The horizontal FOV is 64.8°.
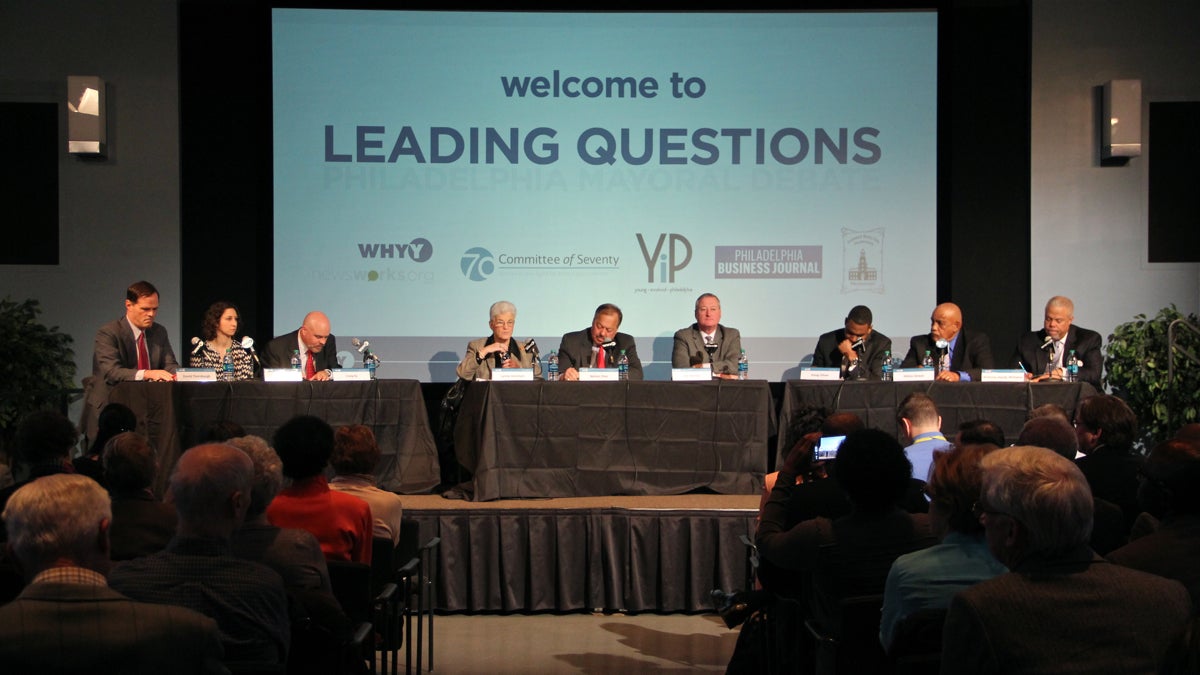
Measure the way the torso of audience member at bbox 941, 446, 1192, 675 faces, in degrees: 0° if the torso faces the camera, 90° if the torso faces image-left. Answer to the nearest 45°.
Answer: approximately 135°

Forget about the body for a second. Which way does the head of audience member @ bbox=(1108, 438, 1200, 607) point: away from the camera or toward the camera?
away from the camera

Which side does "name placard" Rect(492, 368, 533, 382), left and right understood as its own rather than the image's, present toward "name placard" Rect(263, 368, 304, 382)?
right

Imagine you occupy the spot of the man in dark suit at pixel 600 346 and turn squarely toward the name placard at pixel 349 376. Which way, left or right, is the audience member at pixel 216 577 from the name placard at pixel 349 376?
left

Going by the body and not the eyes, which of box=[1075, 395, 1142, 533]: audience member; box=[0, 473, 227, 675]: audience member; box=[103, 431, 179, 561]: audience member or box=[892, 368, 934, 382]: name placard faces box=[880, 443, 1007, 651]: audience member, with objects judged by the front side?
the name placard

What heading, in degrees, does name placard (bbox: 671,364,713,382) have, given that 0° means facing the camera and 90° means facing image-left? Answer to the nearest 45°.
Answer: approximately 0°

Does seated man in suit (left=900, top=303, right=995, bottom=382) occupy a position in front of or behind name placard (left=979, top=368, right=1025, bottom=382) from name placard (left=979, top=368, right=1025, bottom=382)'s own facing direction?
behind

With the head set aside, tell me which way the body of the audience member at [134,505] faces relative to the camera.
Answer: away from the camera

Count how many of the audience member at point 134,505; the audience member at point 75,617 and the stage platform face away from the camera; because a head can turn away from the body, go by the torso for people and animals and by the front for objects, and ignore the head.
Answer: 2

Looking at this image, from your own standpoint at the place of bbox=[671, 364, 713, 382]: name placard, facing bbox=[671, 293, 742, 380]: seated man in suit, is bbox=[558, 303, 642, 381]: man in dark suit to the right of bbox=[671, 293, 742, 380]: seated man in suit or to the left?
left
